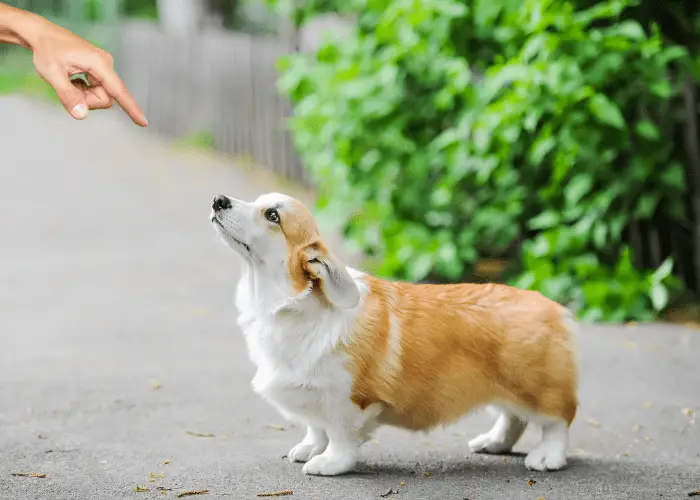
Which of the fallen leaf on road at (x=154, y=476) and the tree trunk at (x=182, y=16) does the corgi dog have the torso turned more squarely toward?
the fallen leaf on road

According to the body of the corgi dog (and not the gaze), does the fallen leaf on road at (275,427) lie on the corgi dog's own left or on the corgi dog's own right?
on the corgi dog's own right

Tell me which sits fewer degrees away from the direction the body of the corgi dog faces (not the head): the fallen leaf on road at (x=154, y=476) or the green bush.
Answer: the fallen leaf on road

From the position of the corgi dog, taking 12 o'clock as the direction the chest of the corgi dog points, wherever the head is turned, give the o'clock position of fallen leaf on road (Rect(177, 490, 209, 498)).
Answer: The fallen leaf on road is roughly at 11 o'clock from the corgi dog.

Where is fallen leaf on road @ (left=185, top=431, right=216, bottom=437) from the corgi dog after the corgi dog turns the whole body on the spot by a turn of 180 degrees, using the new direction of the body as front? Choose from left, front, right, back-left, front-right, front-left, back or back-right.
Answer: back-left

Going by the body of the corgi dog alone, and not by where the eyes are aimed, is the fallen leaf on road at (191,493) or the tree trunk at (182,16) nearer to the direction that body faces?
the fallen leaf on road

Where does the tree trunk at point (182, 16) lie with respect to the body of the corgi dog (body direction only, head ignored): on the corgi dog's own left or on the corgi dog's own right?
on the corgi dog's own right

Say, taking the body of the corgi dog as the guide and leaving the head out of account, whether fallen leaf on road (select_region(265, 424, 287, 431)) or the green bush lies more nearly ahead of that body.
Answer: the fallen leaf on road

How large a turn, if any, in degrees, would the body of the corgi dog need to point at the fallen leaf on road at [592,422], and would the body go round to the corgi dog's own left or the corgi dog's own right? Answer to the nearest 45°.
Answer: approximately 135° to the corgi dog's own right

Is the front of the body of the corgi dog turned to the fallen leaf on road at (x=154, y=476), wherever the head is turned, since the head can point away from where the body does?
yes

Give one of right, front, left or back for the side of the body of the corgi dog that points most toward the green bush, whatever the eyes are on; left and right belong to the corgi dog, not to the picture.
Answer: right

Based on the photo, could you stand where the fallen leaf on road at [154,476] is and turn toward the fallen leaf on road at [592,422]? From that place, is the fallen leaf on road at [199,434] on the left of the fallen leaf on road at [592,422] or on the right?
left

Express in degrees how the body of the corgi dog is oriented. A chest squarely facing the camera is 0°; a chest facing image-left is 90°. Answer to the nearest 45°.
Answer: approximately 90°
